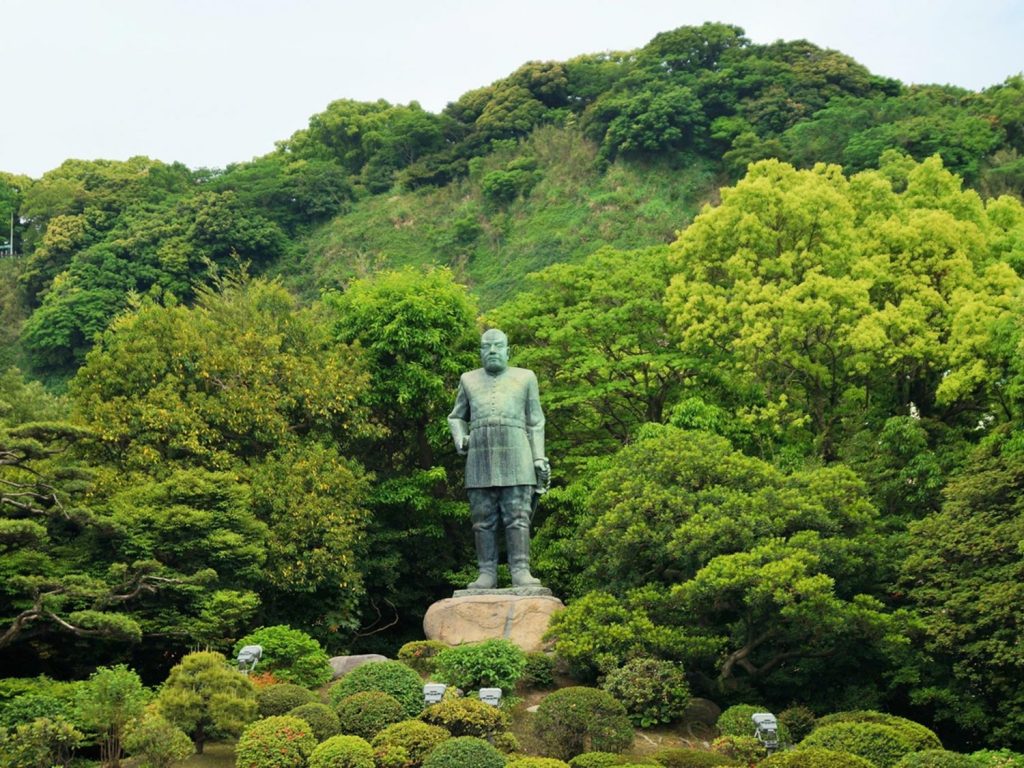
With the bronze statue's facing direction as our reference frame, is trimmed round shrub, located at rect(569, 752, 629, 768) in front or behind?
in front

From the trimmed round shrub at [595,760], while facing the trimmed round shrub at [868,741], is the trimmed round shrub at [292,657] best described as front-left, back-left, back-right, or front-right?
back-left

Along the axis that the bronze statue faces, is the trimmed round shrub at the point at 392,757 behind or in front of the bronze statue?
in front

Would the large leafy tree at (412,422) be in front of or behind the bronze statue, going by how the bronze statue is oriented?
behind

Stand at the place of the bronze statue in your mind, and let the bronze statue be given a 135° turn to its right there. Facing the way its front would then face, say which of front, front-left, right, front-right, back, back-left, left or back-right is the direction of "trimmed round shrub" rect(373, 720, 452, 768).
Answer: back-left

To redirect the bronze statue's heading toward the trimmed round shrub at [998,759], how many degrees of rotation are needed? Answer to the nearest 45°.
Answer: approximately 45° to its left

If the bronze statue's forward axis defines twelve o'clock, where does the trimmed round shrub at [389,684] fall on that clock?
The trimmed round shrub is roughly at 1 o'clock from the bronze statue.

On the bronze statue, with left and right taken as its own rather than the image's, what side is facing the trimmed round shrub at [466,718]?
front

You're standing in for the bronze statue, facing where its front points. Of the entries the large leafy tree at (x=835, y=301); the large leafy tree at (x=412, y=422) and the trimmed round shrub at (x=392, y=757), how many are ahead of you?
1

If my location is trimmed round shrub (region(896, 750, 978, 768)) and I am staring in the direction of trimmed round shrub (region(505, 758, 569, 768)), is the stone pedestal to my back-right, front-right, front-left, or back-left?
front-right

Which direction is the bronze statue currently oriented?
toward the camera

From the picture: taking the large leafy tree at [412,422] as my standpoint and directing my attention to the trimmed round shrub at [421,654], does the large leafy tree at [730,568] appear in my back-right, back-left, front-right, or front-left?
front-left

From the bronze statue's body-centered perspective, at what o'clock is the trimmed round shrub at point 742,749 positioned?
The trimmed round shrub is roughly at 11 o'clock from the bronze statue.

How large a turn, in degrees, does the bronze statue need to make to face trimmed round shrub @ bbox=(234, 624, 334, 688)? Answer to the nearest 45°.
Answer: approximately 45° to its right

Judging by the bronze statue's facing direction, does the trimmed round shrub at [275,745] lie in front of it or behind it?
in front

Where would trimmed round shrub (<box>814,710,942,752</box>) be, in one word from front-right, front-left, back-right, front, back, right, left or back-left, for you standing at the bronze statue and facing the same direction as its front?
front-left
